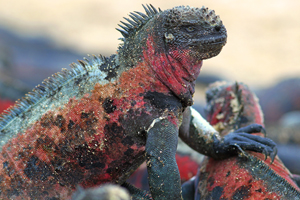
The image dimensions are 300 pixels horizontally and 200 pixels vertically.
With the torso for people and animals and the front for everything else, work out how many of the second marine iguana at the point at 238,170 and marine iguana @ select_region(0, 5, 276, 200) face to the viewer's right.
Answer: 1

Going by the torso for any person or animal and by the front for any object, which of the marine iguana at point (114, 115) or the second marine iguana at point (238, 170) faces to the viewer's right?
the marine iguana

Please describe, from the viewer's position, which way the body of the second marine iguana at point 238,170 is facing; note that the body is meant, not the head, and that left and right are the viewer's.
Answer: facing away from the viewer and to the left of the viewer

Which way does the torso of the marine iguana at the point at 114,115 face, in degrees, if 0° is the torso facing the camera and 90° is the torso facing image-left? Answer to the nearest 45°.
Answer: approximately 270°
